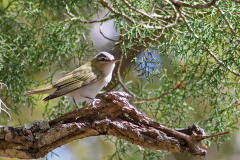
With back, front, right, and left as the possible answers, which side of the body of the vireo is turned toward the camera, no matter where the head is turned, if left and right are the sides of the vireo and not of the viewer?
right
